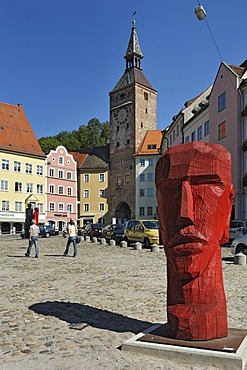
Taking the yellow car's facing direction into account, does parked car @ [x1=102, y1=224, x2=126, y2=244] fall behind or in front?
behind

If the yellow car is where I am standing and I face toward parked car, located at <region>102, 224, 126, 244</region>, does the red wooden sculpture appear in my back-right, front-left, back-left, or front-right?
back-left

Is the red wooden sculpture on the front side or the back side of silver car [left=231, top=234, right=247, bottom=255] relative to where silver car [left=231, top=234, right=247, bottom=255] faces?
on the front side

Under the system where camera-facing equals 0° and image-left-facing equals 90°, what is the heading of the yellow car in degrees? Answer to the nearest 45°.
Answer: approximately 315°

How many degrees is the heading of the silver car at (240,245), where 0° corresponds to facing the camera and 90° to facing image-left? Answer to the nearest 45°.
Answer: approximately 45°

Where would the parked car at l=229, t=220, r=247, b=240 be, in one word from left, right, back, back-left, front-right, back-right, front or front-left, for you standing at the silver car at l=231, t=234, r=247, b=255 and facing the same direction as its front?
back-right
